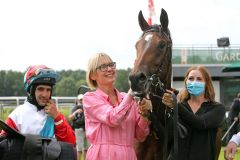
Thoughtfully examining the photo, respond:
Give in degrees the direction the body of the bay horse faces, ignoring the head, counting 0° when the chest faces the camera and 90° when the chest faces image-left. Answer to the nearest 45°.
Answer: approximately 45°

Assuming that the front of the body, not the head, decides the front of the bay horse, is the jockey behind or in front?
in front
